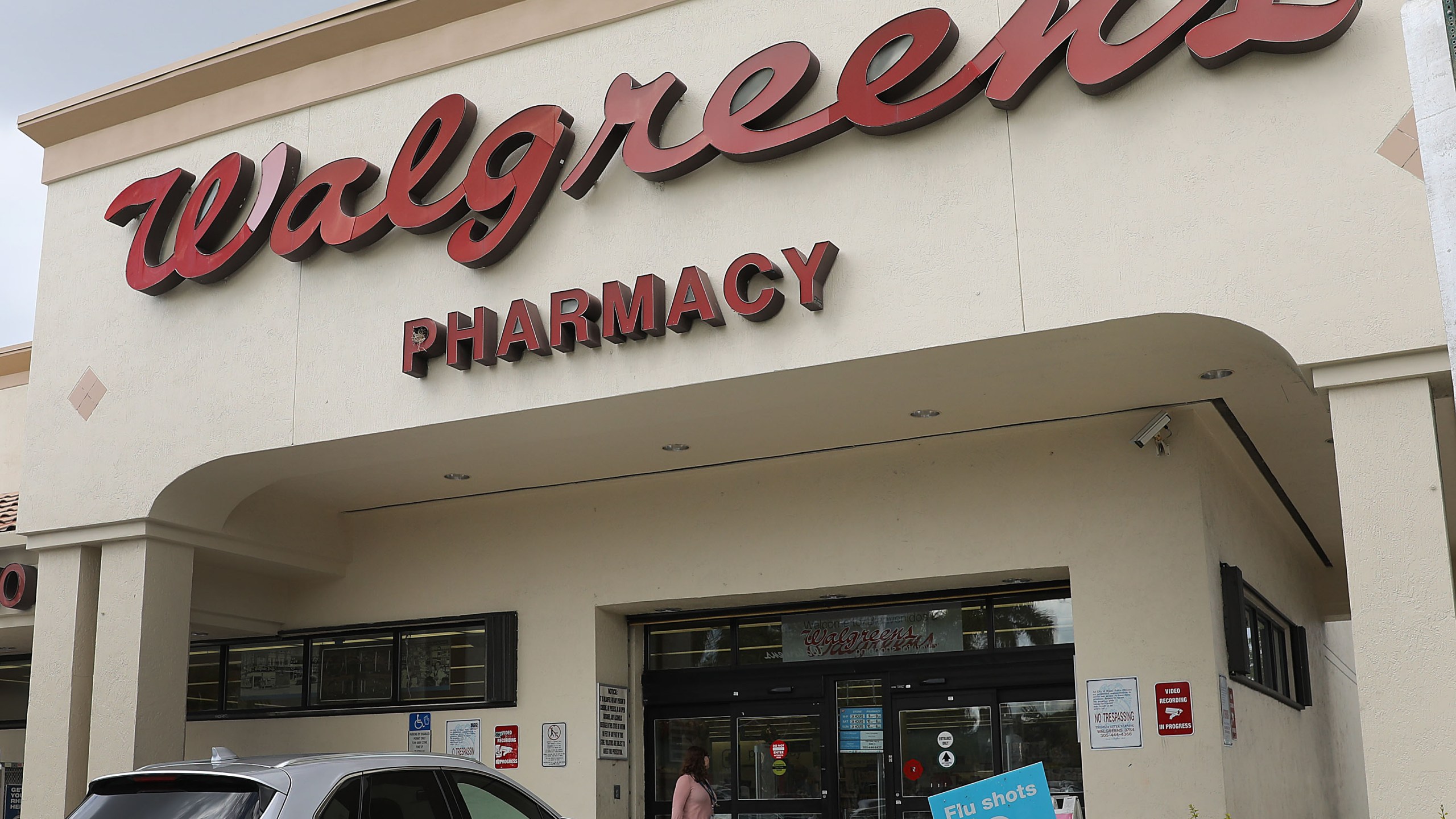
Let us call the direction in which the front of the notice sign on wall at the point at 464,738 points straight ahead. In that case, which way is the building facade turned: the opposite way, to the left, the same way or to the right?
the same way

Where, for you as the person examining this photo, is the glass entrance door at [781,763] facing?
facing the viewer

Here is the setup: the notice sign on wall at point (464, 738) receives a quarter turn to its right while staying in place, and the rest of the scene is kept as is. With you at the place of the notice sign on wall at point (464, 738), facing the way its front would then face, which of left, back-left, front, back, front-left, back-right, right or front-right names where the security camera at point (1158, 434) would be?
back

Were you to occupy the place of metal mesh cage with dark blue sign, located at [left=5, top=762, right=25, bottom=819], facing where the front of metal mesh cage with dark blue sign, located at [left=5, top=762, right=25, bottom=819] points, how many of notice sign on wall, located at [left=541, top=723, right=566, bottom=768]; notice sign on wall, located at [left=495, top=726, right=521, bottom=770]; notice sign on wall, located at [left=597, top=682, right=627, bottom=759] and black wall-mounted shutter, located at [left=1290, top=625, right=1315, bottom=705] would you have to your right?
0

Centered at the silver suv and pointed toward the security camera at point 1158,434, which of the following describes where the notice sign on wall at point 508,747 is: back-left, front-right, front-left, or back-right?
front-left

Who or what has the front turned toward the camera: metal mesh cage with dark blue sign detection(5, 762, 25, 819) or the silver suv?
the metal mesh cage with dark blue sign

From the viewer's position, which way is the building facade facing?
facing the viewer and to the left of the viewer

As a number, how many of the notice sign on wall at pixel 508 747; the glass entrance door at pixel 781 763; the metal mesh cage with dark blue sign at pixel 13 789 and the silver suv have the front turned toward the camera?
3

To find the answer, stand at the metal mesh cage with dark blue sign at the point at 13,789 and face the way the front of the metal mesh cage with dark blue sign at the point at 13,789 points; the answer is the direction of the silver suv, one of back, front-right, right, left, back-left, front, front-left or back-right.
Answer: front

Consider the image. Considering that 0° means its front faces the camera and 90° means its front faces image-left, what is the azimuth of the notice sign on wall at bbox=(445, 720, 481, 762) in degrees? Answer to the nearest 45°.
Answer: approximately 45°

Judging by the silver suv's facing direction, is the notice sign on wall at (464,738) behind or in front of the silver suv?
in front

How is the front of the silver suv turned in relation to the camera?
facing away from the viewer and to the right of the viewer

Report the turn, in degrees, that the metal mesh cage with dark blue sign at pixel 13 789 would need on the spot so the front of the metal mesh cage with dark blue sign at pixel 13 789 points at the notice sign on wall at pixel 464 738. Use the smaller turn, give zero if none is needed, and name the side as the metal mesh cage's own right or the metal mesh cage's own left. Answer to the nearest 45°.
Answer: approximately 45° to the metal mesh cage's own left

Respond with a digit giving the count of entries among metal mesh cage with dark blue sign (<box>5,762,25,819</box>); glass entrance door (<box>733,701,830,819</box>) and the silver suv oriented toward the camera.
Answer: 2

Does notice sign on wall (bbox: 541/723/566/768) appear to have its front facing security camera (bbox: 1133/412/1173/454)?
no

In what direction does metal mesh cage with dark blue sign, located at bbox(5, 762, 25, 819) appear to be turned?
toward the camera
